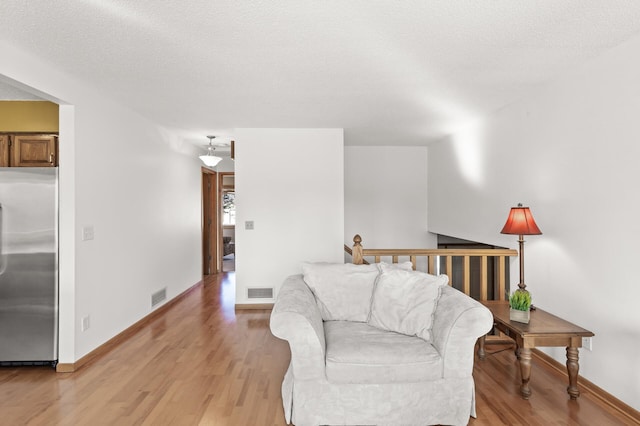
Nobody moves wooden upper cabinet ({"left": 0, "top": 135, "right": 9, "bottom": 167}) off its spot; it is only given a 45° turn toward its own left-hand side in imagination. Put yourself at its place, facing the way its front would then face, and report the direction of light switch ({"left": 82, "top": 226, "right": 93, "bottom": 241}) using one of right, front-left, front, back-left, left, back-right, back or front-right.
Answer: front

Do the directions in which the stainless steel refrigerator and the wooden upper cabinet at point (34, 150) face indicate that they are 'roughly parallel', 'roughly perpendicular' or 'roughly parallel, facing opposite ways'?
roughly parallel

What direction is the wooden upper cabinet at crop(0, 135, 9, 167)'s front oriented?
toward the camera

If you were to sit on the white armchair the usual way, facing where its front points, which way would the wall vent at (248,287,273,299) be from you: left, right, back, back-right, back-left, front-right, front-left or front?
back-right

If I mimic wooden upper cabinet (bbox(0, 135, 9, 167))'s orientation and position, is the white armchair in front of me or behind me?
in front

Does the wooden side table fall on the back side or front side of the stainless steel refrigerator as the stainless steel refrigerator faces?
on the front side

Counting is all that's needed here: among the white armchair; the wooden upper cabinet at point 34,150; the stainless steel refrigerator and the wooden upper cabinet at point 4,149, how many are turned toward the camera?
4

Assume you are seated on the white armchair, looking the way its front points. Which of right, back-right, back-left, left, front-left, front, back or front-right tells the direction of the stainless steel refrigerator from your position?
right

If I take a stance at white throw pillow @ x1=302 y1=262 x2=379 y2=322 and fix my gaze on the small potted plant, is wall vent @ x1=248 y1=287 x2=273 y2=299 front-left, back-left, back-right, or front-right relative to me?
back-left

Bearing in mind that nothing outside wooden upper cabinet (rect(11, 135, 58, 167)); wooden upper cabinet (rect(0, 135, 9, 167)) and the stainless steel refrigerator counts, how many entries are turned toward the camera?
3

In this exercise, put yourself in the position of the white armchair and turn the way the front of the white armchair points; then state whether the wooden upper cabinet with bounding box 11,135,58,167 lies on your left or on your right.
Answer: on your right

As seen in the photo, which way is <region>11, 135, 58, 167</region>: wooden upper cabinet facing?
toward the camera
